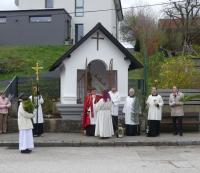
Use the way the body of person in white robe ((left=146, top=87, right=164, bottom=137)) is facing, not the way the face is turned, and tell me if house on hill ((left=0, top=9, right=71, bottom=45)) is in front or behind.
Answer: behind

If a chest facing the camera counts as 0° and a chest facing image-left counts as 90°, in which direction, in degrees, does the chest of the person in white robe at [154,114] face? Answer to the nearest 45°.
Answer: approximately 0°

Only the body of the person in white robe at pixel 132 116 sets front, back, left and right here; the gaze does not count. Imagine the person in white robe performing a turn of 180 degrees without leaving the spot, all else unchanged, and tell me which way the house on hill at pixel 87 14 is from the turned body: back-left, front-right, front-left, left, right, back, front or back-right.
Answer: front

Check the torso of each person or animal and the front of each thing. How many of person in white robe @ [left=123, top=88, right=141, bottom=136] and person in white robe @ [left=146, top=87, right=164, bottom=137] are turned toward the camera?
2

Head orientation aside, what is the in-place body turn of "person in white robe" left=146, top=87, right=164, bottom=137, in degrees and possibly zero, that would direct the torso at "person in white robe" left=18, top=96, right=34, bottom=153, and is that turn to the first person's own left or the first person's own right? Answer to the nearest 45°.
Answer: approximately 45° to the first person's own right

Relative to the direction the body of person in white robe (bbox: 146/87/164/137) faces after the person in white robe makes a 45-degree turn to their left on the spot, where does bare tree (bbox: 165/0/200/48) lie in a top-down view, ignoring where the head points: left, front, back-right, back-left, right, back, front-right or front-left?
back-left

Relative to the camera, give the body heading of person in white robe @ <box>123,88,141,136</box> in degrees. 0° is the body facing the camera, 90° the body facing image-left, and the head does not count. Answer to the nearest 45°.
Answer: approximately 0°
